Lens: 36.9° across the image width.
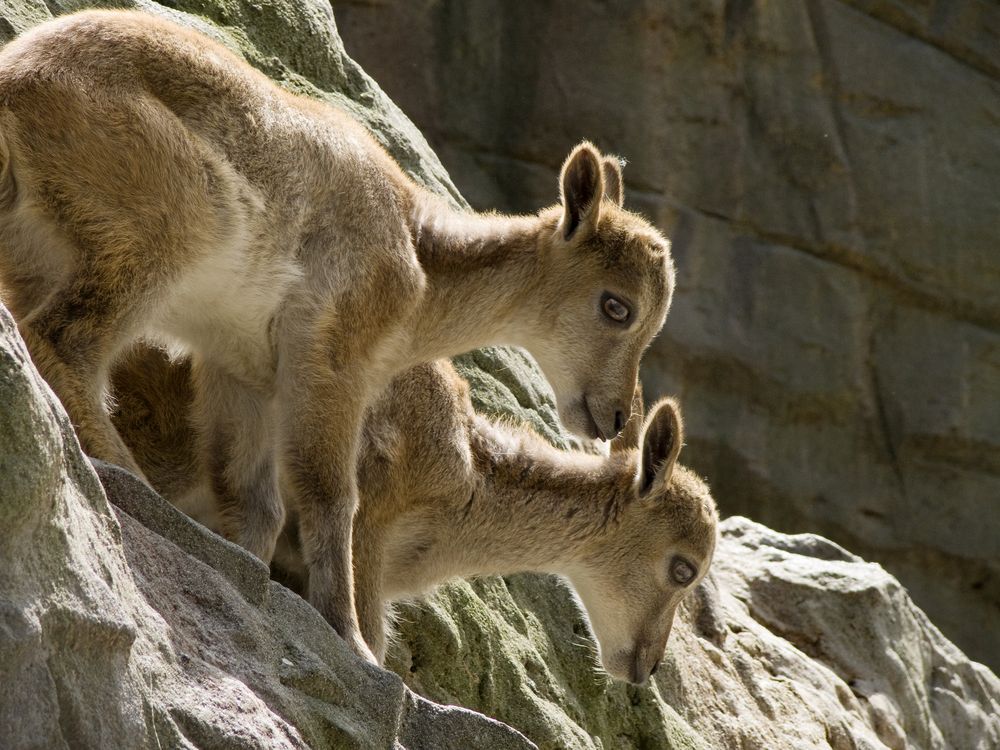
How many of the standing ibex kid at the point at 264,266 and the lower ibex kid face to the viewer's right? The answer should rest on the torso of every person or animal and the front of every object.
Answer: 2

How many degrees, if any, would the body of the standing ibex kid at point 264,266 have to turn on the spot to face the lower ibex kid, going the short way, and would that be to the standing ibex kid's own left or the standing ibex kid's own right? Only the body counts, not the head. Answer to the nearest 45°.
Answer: approximately 45° to the standing ibex kid's own left

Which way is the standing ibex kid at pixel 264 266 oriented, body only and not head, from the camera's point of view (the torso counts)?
to the viewer's right

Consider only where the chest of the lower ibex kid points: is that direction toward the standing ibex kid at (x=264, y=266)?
no

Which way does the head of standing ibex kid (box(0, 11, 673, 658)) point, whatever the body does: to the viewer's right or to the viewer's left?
to the viewer's right

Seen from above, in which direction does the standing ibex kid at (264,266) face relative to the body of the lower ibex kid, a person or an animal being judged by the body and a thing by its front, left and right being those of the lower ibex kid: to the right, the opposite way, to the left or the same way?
the same way

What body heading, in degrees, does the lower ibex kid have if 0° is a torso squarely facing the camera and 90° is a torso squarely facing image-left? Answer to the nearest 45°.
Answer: approximately 270°
